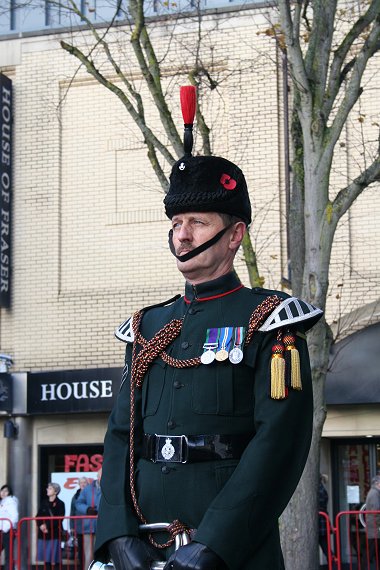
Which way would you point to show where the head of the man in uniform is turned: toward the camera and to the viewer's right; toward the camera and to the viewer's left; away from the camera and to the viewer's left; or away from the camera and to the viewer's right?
toward the camera and to the viewer's left

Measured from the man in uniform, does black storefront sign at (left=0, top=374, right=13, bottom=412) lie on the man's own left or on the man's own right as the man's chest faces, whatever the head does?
on the man's own right

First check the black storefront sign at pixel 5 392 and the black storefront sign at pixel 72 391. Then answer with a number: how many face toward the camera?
2

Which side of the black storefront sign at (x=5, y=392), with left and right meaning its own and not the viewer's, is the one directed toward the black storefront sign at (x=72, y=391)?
left

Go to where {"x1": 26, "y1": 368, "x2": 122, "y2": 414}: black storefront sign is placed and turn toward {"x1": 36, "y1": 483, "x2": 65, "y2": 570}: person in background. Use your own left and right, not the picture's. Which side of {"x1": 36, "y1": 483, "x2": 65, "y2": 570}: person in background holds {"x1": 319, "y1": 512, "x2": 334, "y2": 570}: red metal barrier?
left

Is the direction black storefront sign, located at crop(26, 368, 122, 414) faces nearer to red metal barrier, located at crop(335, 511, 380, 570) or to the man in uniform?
the man in uniform

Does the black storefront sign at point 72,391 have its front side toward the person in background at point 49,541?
yes

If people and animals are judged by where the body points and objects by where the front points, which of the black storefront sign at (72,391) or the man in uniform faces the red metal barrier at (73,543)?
the black storefront sign
